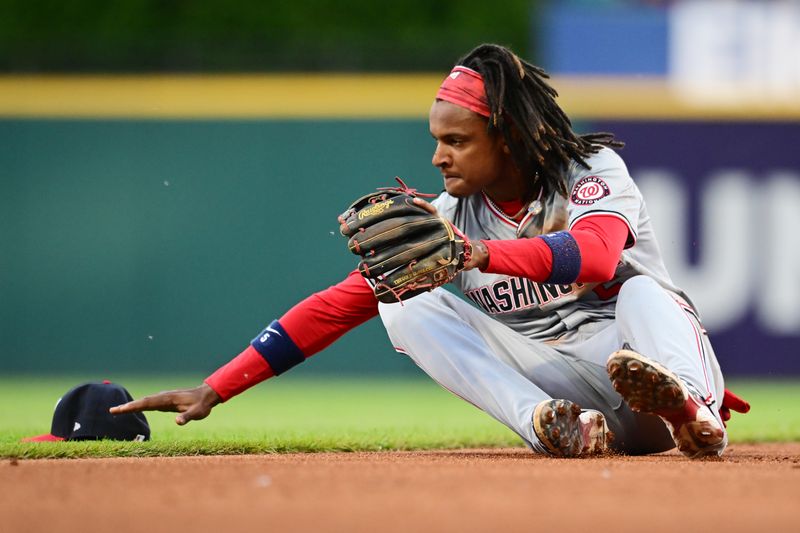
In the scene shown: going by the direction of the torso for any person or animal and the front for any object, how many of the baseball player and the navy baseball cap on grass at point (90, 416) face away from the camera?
0

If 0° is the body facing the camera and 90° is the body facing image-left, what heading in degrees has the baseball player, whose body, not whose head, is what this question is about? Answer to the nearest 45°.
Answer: approximately 45°

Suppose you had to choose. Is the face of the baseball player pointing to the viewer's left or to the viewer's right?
to the viewer's left

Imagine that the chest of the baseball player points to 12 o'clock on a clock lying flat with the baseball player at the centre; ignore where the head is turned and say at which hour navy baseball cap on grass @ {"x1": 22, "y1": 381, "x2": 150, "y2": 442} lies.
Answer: The navy baseball cap on grass is roughly at 2 o'clock from the baseball player.

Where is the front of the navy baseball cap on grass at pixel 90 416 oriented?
to the viewer's left

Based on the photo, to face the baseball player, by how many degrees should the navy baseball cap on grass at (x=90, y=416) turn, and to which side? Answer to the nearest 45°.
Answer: approximately 135° to its left
